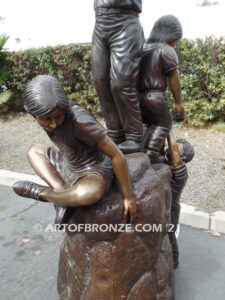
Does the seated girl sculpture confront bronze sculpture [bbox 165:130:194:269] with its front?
no

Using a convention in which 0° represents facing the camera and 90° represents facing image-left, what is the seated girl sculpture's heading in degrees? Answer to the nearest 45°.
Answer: approximately 45°

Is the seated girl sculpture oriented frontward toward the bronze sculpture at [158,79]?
no

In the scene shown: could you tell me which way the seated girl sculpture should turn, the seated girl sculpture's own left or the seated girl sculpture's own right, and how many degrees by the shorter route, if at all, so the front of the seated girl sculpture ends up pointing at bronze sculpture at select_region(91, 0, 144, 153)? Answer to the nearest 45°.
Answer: approximately 180°
